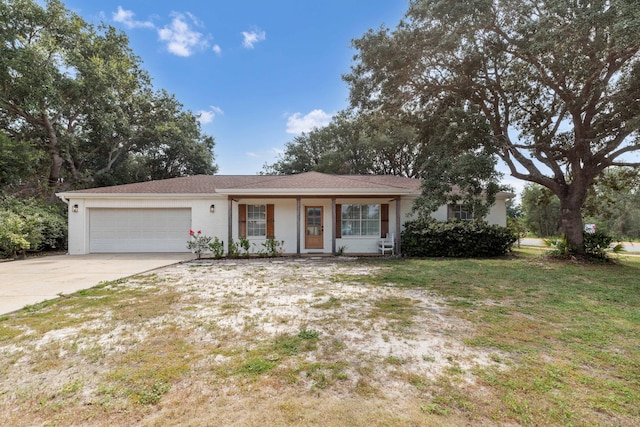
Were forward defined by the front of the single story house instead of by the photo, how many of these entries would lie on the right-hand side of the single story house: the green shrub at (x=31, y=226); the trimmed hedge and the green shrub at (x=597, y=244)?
1

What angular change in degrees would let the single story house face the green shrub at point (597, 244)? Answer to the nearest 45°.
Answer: approximately 90° to its left

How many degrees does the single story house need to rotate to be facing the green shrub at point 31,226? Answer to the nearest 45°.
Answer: approximately 90° to its right

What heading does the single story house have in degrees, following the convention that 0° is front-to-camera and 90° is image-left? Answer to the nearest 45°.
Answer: approximately 0°

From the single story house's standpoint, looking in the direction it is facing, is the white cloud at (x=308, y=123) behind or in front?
behind

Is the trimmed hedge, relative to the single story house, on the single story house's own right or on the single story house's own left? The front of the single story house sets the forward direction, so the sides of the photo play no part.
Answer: on the single story house's own left
